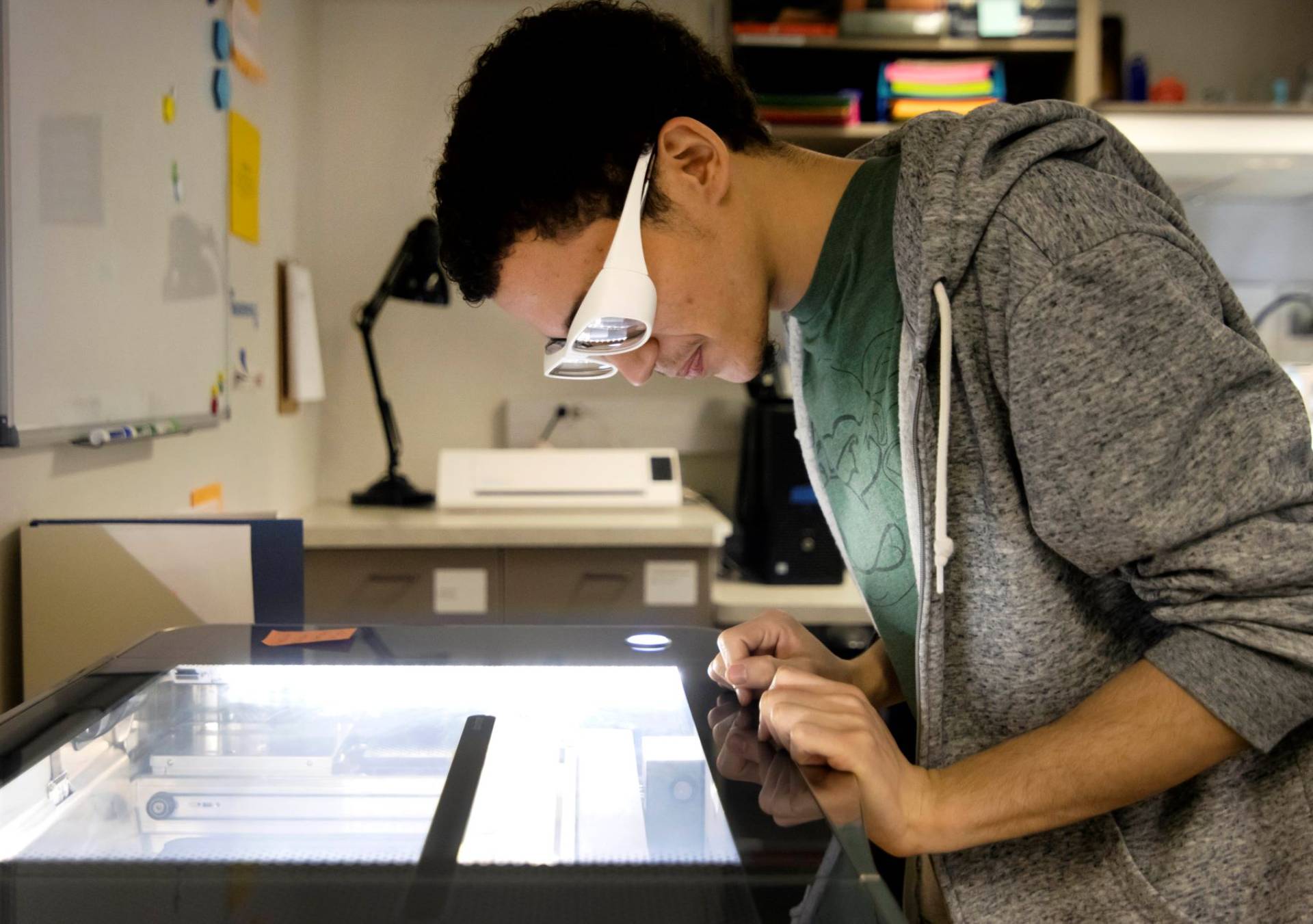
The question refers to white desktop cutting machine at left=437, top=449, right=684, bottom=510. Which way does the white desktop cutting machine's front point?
toward the camera

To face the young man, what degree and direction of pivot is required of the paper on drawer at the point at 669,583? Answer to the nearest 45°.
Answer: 0° — it already faces them

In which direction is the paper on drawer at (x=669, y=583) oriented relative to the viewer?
toward the camera

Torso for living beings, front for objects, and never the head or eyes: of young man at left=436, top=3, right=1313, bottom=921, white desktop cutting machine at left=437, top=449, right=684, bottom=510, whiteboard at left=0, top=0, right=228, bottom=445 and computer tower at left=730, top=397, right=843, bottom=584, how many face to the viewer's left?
1

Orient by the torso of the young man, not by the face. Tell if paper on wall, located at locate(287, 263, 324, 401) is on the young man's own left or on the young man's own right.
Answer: on the young man's own right

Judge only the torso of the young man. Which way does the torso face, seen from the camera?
to the viewer's left

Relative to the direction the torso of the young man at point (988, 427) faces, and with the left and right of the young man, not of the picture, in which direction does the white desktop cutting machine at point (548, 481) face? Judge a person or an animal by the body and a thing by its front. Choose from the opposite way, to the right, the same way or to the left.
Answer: to the left

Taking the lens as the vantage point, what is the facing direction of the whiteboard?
facing the viewer and to the right of the viewer

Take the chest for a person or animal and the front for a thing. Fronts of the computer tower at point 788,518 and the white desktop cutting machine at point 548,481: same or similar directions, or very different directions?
same or similar directions

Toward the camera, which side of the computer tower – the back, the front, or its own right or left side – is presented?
front
